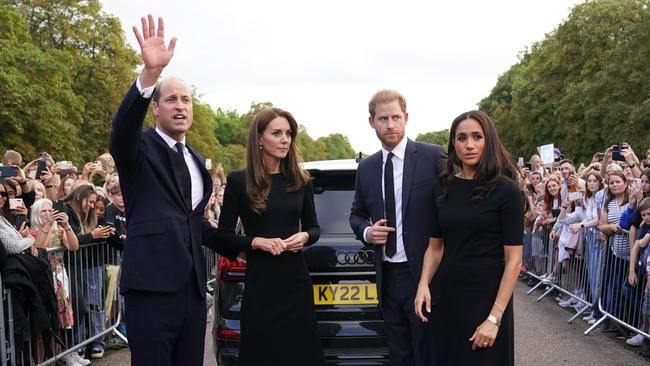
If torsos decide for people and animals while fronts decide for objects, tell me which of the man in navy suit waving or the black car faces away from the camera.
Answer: the black car

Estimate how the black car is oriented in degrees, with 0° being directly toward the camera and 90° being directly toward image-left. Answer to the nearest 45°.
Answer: approximately 180°

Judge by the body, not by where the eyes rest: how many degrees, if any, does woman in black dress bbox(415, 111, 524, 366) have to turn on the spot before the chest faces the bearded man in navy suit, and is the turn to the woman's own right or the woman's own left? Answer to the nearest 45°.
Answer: approximately 90° to the woman's own right

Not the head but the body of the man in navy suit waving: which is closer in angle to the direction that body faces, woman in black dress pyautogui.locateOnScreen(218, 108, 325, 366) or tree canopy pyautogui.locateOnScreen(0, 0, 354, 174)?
the woman in black dress

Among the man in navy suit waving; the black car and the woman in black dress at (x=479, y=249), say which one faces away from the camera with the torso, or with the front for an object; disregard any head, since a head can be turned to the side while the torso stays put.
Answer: the black car

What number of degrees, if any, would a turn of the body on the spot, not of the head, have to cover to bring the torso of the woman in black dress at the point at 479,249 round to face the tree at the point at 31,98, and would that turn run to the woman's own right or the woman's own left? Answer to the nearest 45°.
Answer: approximately 90° to the woman's own right

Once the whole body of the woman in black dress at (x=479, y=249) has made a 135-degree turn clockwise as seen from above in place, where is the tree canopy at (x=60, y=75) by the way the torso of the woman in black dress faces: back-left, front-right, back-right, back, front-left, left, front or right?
front-left

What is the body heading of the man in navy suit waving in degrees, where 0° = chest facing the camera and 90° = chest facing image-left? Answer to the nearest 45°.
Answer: approximately 315°

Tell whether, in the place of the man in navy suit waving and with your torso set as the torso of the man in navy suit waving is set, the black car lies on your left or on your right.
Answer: on your left

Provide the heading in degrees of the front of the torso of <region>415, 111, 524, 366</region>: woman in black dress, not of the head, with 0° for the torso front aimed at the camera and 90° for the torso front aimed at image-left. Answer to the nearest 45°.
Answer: approximately 45°

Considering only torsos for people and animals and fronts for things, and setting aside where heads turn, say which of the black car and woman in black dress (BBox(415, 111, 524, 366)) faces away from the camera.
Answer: the black car

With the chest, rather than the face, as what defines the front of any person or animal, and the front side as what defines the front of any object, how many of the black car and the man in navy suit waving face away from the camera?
1
